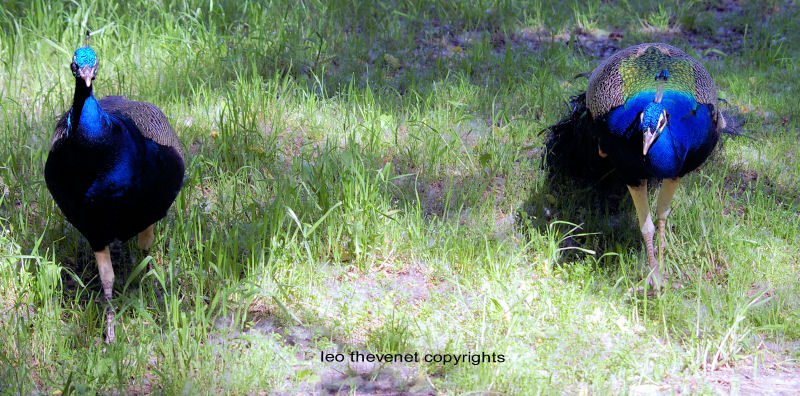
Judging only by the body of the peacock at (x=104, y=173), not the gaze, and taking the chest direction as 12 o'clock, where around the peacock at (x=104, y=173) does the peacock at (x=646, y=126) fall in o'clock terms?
the peacock at (x=646, y=126) is roughly at 9 o'clock from the peacock at (x=104, y=173).

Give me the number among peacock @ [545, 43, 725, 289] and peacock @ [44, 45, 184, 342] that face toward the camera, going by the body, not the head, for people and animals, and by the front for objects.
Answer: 2

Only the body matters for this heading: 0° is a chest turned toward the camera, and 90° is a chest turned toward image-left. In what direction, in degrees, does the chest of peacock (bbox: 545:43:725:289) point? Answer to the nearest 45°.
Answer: approximately 0°

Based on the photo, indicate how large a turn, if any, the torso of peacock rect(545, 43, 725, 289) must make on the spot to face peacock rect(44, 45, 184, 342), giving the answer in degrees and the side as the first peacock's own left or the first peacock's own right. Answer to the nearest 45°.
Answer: approximately 45° to the first peacock's own right

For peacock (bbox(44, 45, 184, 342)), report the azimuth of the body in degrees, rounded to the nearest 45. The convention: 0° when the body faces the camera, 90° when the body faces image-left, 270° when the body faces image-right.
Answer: approximately 0°
